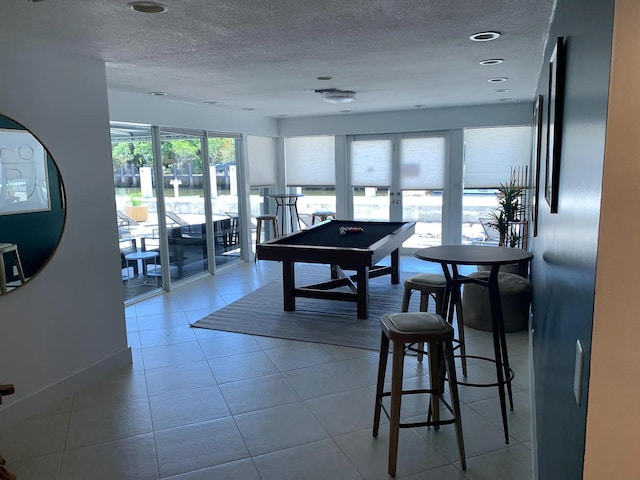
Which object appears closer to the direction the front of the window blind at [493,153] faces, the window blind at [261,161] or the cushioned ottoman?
the cushioned ottoman

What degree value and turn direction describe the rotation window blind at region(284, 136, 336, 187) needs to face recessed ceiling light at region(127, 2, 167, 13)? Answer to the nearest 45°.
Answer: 0° — it already faces it

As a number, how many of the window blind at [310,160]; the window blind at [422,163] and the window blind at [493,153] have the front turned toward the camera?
3

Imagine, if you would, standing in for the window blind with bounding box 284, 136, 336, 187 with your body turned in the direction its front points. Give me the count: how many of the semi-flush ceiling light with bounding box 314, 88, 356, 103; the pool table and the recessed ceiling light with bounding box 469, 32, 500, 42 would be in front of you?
3

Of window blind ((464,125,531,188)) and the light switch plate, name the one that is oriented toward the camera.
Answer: the window blind

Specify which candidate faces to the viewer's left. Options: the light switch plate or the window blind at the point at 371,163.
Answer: the light switch plate

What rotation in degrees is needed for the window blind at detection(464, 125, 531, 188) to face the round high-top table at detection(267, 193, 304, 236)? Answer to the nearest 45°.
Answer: approximately 90° to its right

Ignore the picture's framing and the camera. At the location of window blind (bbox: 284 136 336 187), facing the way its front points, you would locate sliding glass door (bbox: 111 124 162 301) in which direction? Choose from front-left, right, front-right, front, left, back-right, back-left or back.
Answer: front-right

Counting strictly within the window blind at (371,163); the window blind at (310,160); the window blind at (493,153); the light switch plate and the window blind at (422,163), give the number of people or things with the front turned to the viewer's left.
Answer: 1

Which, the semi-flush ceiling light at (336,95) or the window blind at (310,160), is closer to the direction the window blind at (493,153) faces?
the semi-flush ceiling light

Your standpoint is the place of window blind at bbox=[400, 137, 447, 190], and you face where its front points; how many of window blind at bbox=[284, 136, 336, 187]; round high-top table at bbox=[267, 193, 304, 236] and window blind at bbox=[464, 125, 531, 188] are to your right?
2

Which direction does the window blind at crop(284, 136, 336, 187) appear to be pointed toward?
toward the camera

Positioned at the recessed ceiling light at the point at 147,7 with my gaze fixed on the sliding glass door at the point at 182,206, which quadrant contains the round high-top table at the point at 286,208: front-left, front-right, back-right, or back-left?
front-right

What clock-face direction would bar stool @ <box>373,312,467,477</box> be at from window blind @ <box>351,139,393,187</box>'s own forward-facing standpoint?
The bar stool is roughly at 12 o'clock from the window blind.

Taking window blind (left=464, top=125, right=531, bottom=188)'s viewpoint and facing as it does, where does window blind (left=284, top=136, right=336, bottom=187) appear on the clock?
window blind (left=284, top=136, right=336, bottom=187) is roughly at 3 o'clock from window blind (left=464, top=125, right=531, bottom=188).

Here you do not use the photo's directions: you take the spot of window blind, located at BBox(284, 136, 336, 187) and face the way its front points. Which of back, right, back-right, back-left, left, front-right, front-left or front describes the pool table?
front

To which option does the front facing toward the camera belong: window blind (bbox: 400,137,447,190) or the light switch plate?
the window blind

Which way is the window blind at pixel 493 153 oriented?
toward the camera
